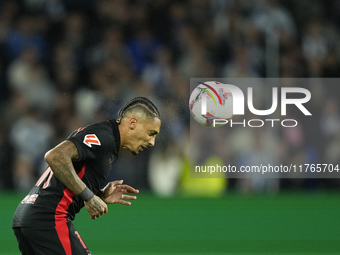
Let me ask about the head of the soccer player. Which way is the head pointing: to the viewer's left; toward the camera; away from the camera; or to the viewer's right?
to the viewer's right

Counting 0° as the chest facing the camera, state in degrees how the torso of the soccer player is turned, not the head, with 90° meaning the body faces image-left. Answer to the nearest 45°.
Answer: approximately 270°
